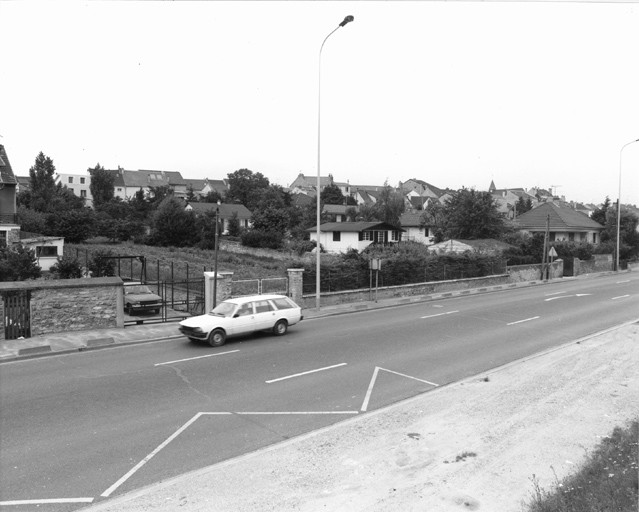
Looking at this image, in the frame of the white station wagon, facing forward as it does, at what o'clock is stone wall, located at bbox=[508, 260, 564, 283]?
The stone wall is roughly at 6 o'clock from the white station wagon.

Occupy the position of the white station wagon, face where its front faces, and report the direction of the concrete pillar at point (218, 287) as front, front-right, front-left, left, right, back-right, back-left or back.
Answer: back-right

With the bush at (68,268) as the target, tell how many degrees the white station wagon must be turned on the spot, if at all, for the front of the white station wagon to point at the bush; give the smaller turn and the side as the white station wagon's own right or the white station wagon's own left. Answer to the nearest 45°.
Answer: approximately 90° to the white station wagon's own right

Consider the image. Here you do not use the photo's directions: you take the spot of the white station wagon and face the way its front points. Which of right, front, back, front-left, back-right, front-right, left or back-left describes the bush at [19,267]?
right

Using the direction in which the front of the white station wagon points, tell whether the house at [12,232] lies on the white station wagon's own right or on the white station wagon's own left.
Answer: on the white station wagon's own right

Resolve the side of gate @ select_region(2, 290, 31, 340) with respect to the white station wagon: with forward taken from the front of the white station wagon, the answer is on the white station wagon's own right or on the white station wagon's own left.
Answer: on the white station wagon's own right

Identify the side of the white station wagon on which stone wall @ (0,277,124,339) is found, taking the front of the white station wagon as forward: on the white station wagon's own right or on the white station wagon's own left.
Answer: on the white station wagon's own right

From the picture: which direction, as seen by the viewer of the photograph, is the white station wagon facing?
facing the viewer and to the left of the viewer

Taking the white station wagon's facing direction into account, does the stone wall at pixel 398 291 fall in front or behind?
behind
